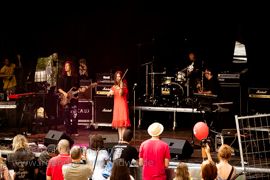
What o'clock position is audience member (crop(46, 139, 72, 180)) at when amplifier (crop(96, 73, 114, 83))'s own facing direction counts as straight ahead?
The audience member is roughly at 12 o'clock from the amplifier.

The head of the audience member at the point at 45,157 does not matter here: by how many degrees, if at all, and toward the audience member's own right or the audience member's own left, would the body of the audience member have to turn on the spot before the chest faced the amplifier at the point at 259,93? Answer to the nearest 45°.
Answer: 0° — they already face it

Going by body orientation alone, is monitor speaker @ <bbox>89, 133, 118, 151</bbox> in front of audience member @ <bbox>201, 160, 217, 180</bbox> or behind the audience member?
in front

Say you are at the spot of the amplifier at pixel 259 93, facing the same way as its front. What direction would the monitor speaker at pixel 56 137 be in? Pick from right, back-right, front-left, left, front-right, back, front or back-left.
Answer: front-right

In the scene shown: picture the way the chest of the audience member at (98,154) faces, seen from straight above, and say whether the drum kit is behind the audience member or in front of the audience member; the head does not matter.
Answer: in front

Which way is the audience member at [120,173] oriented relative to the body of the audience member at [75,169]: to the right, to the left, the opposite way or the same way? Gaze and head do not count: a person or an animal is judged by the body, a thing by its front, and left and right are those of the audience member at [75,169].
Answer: the same way

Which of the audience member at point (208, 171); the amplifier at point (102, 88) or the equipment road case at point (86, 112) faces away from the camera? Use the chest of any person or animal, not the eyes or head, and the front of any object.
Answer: the audience member

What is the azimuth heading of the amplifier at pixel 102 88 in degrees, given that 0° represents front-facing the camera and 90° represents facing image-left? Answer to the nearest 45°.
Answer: approximately 0°

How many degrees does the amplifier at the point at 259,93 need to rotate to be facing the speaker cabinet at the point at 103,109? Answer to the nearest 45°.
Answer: approximately 90° to its right

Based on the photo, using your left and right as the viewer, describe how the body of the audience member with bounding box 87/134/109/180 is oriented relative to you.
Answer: facing away from the viewer

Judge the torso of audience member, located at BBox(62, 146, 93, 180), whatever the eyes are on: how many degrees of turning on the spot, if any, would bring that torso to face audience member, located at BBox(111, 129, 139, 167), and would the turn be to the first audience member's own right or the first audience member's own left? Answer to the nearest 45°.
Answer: approximately 45° to the first audience member's own right

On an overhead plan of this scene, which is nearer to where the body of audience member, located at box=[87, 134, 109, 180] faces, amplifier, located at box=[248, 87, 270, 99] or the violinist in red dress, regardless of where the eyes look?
the violinist in red dress

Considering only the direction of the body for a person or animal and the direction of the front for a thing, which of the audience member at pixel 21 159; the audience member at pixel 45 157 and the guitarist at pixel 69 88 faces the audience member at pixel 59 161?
the guitarist

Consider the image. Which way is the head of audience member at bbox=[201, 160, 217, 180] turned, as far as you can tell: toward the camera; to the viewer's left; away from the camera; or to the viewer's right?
away from the camera

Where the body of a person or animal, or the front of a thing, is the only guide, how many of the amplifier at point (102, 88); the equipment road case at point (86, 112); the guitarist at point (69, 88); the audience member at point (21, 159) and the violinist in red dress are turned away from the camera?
1

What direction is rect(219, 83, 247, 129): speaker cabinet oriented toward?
toward the camera

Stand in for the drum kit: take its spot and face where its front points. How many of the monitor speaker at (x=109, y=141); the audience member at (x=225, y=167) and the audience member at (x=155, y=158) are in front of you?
3

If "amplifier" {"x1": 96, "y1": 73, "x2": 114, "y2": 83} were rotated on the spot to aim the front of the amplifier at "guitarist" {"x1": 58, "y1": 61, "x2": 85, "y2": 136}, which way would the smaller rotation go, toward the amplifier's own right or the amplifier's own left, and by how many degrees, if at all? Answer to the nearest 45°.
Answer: approximately 45° to the amplifier's own right

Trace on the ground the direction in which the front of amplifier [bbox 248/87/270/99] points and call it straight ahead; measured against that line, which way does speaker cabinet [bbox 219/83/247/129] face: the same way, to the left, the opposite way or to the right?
the same way

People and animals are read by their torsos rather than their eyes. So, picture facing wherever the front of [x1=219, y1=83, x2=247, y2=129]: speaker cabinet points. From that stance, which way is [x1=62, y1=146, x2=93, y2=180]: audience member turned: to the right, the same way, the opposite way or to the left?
the opposite way

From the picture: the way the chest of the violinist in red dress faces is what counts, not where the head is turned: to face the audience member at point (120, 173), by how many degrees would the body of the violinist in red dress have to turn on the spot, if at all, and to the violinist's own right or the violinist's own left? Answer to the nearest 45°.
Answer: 0° — they already face them

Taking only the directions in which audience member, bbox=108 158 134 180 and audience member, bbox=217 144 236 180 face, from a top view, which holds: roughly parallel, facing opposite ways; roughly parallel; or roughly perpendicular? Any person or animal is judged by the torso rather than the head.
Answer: roughly parallel

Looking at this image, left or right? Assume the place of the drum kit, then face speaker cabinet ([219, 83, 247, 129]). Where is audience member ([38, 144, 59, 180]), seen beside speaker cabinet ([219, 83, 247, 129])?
right

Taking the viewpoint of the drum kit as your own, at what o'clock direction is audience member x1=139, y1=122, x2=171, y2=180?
The audience member is roughly at 12 o'clock from the drum kit.

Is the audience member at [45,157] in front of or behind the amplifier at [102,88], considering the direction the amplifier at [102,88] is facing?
in front
